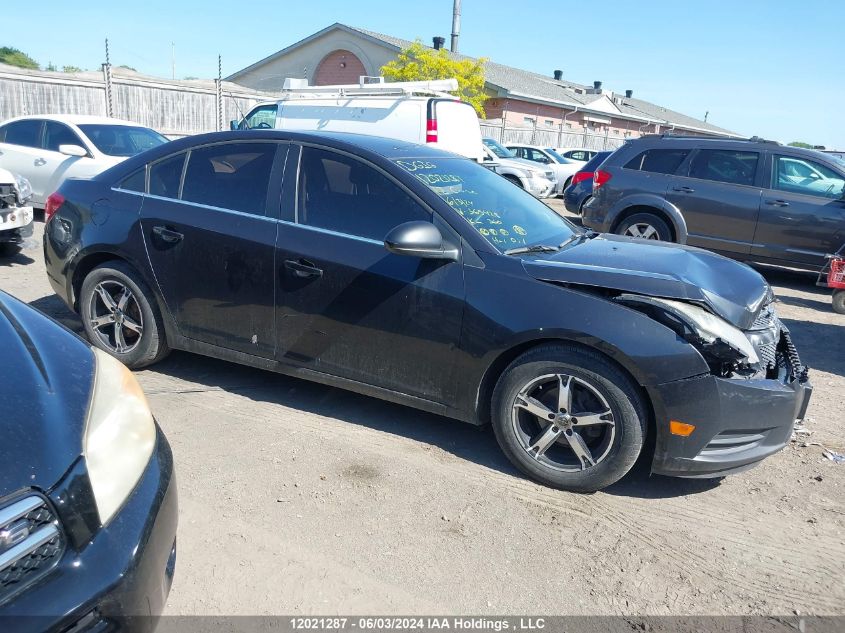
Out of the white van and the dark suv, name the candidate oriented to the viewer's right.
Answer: the dark suv

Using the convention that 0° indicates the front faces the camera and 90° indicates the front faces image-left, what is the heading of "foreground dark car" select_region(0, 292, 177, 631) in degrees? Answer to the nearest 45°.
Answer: approximately 315°

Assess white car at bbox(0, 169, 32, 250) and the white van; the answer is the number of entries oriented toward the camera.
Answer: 1

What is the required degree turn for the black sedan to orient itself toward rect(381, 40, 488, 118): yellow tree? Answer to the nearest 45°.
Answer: approximately 135° to its left

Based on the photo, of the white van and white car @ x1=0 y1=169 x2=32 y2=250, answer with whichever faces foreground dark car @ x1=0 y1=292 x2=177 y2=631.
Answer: the white car

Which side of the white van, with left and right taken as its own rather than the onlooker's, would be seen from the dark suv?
back

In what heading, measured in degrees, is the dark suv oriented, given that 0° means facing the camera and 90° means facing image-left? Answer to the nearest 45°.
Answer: approximately 270°

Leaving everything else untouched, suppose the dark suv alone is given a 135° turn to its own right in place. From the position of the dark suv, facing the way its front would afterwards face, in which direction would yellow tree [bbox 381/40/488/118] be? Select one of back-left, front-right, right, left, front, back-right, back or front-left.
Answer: right

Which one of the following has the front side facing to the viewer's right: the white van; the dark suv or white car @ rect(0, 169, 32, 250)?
the dark suv

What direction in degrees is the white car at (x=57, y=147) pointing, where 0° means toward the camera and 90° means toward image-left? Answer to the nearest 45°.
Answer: approximately 315°

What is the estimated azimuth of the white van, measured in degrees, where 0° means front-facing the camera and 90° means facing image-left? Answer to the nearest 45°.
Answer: approximately 135°

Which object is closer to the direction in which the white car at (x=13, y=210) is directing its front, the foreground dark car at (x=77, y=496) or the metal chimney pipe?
the foreground dark car
